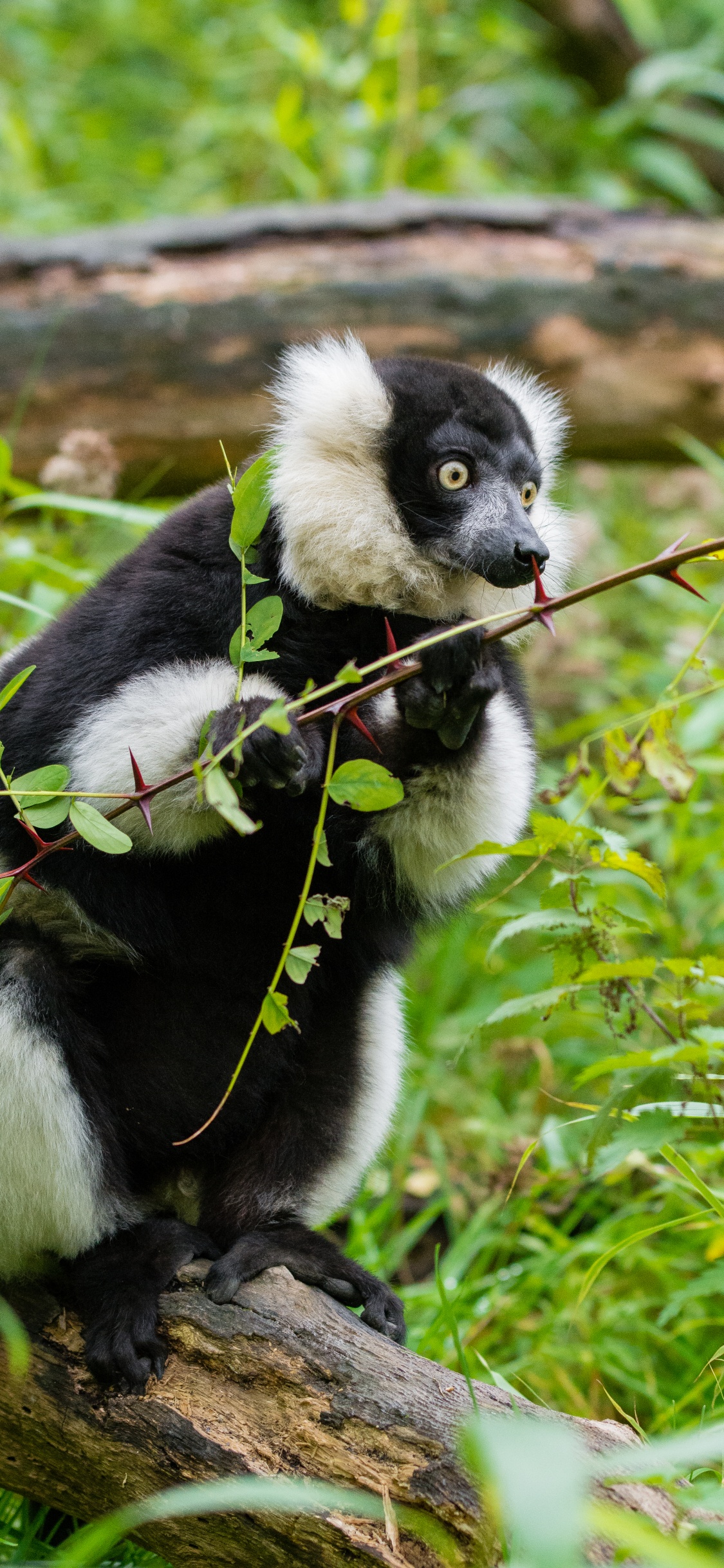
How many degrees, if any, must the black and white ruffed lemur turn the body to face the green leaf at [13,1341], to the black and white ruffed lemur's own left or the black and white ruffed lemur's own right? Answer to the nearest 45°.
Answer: approximately 45° to the black and white ruffed lemur's own right

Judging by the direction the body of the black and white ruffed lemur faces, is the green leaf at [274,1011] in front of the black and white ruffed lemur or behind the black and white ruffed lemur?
in front

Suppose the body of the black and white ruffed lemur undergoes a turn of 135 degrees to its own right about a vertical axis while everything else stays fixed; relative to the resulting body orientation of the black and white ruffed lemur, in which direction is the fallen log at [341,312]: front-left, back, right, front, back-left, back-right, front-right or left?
right
